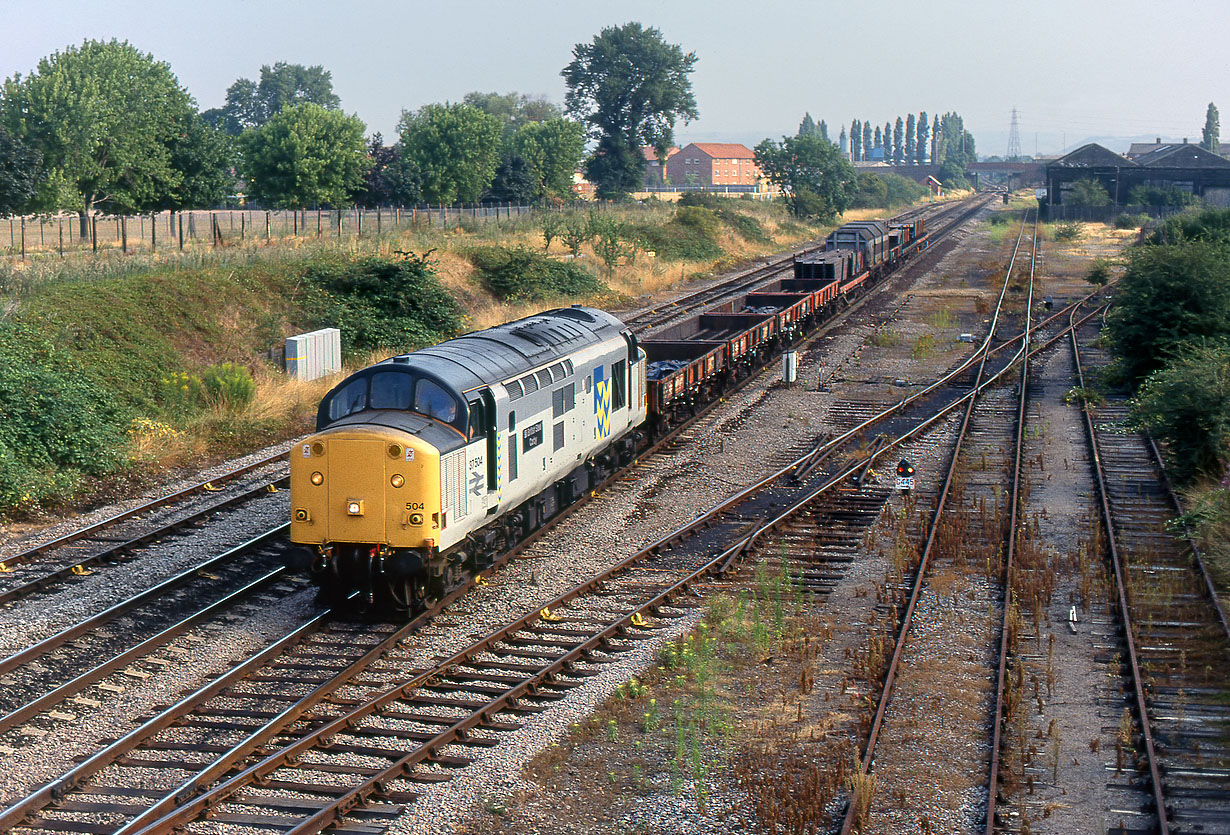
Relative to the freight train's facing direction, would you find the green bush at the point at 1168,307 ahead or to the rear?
to the rear

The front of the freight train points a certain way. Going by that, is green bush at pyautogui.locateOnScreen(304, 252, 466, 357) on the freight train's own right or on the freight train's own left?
on the freight train's own right

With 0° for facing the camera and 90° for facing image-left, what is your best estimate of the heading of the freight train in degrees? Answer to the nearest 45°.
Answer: approximately 45°

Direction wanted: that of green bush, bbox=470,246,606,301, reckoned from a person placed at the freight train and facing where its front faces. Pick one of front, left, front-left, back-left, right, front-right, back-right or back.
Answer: back-right

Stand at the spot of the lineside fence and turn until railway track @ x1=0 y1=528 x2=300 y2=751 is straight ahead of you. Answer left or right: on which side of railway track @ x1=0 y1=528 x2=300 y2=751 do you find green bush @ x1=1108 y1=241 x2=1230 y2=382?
left

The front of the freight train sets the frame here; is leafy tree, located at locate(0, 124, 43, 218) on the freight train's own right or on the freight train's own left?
on the freight train's own right
